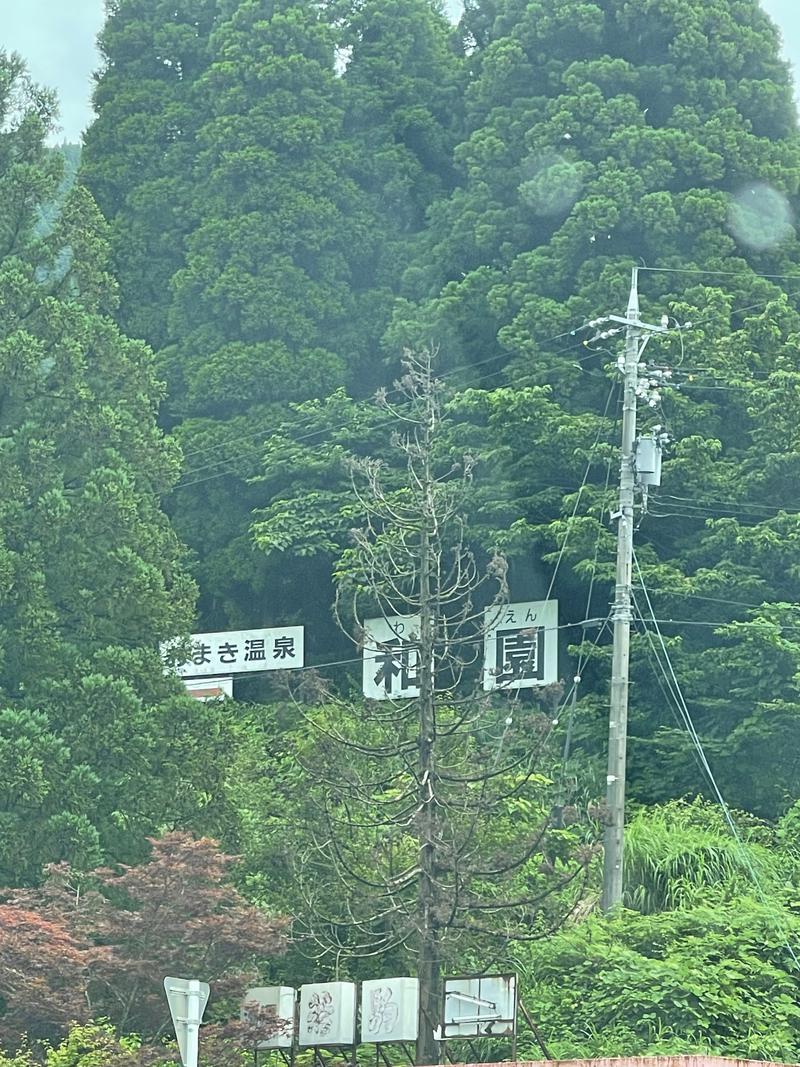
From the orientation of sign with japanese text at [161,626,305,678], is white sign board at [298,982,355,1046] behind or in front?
in front

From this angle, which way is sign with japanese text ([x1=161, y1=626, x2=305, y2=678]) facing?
toward the camera

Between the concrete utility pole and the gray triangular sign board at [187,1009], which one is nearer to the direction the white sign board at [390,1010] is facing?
the gray triangular sign board

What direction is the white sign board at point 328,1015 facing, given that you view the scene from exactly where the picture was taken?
facing the viewer

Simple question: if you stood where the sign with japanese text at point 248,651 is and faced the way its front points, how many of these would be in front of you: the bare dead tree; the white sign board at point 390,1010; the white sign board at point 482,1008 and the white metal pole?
4

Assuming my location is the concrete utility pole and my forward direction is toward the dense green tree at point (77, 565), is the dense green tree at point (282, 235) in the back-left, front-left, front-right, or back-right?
front-right

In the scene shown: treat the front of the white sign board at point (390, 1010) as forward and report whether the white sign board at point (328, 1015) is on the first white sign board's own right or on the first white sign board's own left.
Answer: on the first white sign board's own right

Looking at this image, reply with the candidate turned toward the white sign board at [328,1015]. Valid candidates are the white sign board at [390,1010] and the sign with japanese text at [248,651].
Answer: the sign with japanese text

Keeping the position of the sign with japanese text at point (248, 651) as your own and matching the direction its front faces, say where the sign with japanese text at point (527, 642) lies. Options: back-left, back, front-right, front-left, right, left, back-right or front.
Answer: front-left

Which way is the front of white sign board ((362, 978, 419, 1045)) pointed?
toward the camera

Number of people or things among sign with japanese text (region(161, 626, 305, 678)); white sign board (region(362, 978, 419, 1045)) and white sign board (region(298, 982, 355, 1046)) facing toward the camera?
3
